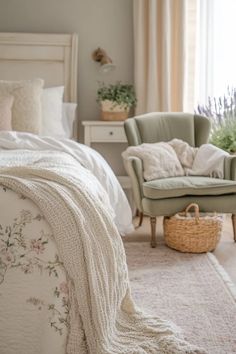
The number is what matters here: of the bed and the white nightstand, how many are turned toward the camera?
2

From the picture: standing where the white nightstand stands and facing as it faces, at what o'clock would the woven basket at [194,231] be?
The woven basket is roughly at 11 o'clock from the white nightstand.

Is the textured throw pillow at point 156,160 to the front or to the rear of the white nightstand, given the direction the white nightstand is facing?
to the front

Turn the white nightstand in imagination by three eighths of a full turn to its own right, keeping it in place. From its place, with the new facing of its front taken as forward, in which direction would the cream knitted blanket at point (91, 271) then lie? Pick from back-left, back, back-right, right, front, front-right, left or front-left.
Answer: back-left

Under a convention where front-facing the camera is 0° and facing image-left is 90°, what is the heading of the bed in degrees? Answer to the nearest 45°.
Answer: approximately 0°

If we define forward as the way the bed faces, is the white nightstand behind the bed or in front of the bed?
behind

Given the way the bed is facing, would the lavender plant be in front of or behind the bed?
behind

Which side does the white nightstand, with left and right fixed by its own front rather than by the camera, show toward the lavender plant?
left

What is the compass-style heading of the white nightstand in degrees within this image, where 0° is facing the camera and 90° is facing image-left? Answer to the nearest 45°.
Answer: approximately 0°
